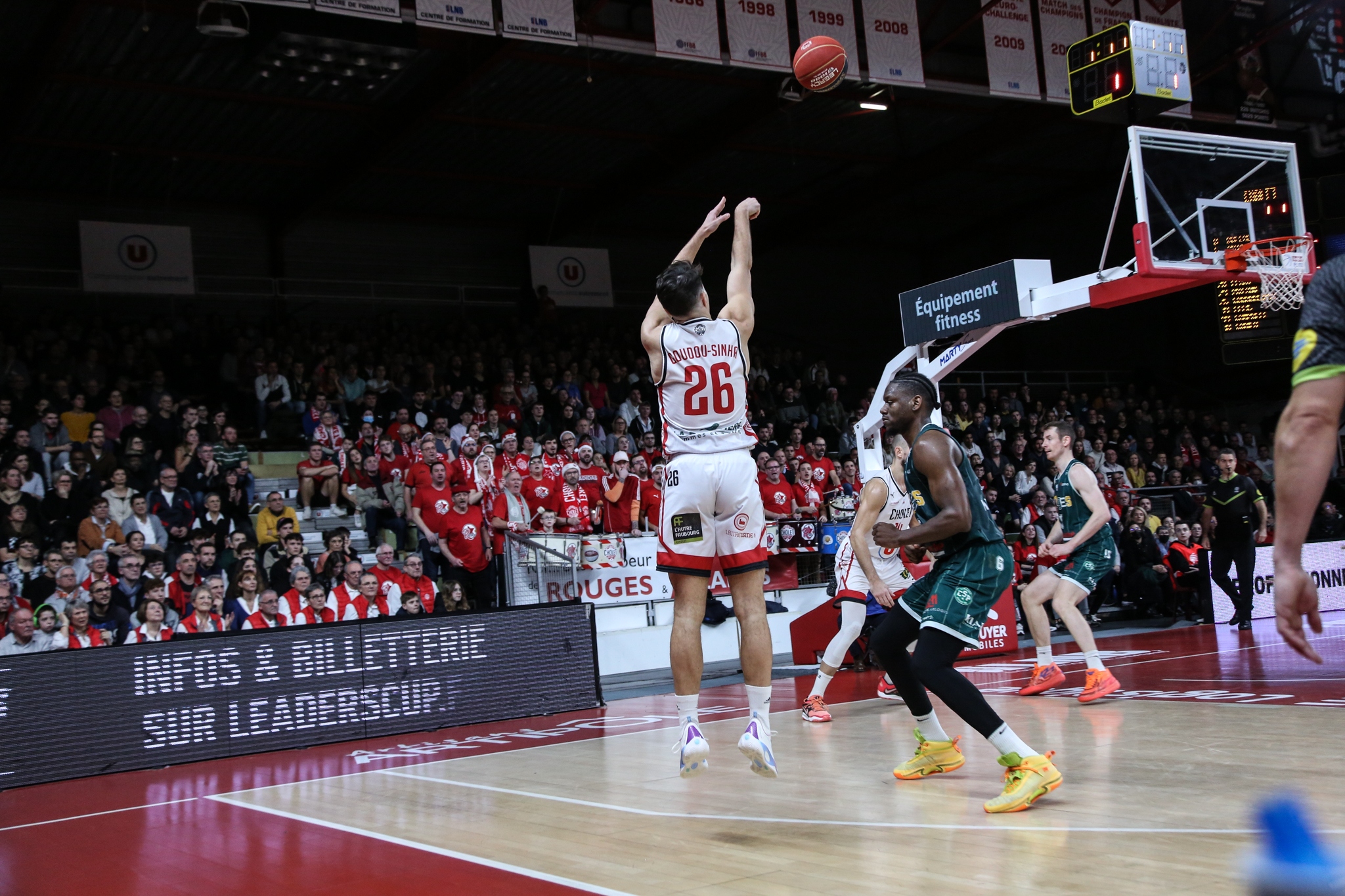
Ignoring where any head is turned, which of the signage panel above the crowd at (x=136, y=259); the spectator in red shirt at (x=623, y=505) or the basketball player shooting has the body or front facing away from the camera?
the basketball player shooting

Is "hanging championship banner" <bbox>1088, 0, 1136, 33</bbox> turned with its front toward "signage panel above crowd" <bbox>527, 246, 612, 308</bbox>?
no

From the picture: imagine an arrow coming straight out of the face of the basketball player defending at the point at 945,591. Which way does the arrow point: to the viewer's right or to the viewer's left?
to the viewer's left

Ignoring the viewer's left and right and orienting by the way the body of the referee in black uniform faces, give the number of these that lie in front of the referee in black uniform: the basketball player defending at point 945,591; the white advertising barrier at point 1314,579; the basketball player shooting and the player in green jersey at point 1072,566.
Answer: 3

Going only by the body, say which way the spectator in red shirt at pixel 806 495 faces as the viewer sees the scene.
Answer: toward the camera

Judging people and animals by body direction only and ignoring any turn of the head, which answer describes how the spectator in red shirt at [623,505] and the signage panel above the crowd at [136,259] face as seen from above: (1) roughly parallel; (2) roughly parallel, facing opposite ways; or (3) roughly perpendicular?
roughly parallel

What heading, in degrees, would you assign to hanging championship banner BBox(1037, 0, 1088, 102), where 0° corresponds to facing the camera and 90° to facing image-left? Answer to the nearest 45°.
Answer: approximately 0°

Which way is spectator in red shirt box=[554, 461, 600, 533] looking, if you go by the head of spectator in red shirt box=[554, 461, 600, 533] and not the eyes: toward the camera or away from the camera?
toward the camera

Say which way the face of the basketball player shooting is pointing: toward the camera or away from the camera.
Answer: away from the camera

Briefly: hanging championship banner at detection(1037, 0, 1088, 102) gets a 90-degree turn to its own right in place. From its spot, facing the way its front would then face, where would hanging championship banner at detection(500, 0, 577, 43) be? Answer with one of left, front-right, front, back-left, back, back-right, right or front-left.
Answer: front-left

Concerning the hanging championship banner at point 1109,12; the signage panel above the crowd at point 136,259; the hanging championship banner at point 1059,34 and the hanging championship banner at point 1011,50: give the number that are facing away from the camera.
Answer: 0

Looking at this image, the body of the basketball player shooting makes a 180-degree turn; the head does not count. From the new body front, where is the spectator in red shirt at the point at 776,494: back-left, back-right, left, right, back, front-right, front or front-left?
back

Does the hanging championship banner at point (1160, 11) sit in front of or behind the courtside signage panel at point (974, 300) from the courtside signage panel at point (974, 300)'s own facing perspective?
behind

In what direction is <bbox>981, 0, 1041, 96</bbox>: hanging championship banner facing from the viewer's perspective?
toward the camera

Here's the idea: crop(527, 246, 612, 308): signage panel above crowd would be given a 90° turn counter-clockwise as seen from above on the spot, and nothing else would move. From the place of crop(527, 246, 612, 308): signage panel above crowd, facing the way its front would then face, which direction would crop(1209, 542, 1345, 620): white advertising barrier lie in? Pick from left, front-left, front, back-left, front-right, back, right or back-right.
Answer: front-right

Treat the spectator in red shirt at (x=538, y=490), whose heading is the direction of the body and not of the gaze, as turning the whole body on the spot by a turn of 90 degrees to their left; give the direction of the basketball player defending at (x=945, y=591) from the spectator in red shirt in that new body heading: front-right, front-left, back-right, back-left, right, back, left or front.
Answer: right

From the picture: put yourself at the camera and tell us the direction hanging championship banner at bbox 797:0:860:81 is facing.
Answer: facing the viewer

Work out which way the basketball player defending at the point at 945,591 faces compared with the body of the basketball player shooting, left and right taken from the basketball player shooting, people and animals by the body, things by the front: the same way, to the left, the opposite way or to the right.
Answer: to the left

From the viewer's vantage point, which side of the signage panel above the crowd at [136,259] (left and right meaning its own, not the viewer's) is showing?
front
